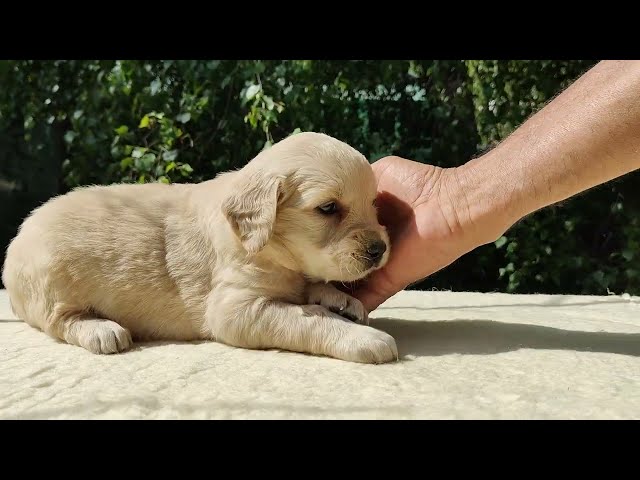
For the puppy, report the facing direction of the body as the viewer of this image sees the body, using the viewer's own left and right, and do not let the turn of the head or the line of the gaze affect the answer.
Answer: facing to the right of the viewer
